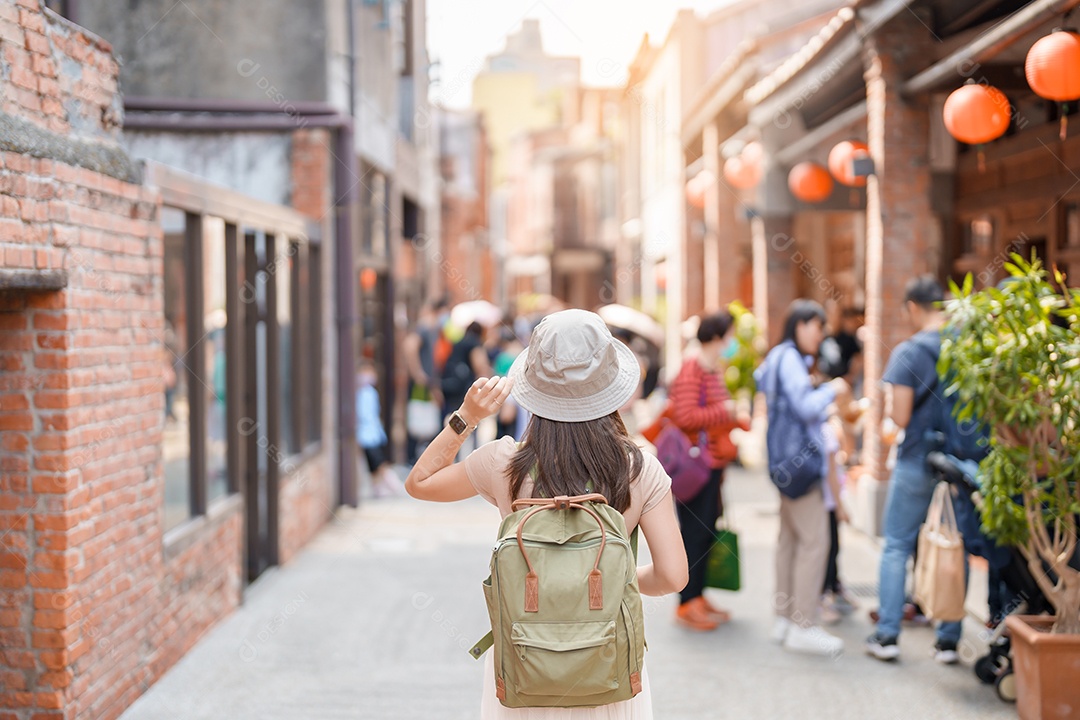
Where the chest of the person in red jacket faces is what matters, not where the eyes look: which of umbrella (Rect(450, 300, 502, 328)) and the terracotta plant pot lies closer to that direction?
the terracotta plant pot

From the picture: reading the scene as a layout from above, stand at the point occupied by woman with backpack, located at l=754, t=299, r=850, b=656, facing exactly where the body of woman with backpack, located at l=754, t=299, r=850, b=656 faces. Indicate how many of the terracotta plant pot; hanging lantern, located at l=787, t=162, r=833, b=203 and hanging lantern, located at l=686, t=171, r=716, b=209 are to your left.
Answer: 2

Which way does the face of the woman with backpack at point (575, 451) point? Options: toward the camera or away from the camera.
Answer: away from the camera

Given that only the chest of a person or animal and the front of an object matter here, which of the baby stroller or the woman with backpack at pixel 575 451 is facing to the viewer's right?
the baby stroller

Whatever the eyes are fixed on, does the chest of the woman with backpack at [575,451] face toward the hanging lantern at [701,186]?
yes

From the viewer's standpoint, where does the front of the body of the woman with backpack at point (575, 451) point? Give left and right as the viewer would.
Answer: facing away from the viewer

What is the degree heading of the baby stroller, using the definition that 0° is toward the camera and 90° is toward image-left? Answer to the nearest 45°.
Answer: approximately 270°

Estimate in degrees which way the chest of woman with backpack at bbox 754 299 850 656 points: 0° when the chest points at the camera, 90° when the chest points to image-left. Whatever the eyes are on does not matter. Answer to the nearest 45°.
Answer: approximately 270°

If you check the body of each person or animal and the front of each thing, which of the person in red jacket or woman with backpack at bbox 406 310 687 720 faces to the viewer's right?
the person in red jacket
